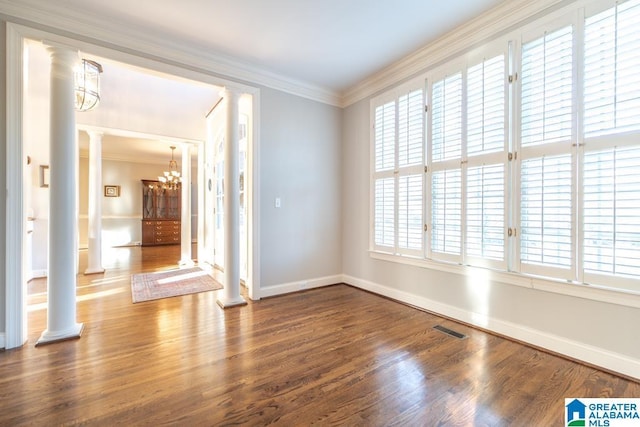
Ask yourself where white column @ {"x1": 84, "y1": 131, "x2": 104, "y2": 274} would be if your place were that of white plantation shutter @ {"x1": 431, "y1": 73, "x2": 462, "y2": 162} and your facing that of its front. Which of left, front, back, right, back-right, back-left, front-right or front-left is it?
front-right

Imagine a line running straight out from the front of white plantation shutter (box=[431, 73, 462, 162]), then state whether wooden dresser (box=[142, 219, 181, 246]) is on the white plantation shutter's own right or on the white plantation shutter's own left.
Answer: on the white plantation shutter's own right

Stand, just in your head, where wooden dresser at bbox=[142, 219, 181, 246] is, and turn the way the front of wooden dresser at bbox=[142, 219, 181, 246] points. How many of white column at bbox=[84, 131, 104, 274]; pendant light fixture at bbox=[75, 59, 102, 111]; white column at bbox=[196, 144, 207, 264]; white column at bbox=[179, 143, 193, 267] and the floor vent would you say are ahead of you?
5

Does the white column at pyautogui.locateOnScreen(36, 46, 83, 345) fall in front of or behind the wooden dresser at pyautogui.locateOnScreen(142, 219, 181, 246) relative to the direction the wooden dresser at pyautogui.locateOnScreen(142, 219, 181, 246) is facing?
in front

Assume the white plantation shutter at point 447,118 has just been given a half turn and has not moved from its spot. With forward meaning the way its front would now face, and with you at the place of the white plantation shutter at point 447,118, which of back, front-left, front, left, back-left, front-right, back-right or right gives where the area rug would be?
back-left

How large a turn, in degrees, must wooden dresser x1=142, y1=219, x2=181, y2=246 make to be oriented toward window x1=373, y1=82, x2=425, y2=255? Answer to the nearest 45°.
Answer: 0° — it already faces it

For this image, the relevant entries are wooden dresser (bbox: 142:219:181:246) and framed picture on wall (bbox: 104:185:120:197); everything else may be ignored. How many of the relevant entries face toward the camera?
2

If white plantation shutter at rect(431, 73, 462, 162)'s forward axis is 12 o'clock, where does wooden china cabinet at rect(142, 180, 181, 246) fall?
The wooden china cabinet is roughly at 2 o'clock from the white plantation shutter.

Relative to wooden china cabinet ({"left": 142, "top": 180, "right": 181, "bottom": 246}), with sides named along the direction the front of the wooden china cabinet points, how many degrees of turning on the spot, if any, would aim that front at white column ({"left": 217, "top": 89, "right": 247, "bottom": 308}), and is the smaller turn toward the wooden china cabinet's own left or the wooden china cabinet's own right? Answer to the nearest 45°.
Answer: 0° — it already faces it

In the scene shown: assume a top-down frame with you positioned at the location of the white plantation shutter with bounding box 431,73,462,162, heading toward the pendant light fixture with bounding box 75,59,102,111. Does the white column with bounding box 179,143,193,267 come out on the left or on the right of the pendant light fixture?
right

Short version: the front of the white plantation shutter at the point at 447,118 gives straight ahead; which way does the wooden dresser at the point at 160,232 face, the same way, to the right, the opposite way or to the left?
to the left

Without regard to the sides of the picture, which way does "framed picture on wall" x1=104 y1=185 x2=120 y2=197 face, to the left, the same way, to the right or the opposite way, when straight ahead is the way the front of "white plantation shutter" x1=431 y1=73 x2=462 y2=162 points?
to the left

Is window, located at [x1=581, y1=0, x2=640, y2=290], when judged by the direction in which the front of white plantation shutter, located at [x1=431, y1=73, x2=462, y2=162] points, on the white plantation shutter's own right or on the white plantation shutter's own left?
on the white plantation shutter's own left

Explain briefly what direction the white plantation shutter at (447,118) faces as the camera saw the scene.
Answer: facing the viewer and to the left of the viewer

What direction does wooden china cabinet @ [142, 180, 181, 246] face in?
toward the camera
